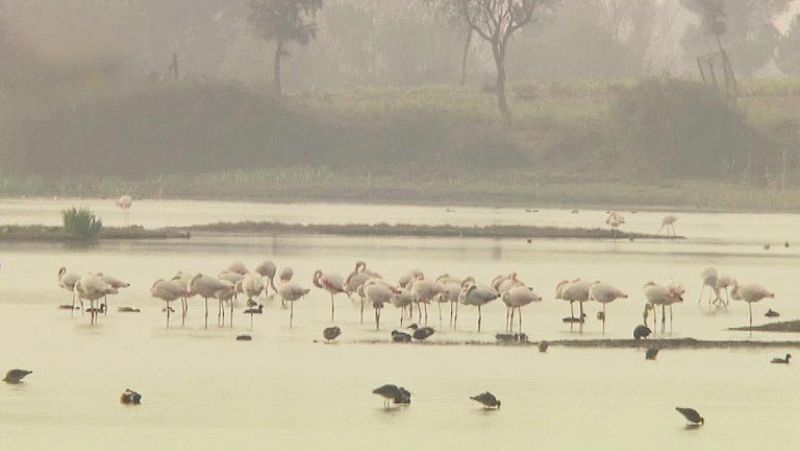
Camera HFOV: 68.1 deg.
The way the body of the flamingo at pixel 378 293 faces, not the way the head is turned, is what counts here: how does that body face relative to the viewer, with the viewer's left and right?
facing the viewer and to the left of the viewer

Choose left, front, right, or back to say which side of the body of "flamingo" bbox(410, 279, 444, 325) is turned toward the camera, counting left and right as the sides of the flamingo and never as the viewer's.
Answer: left
